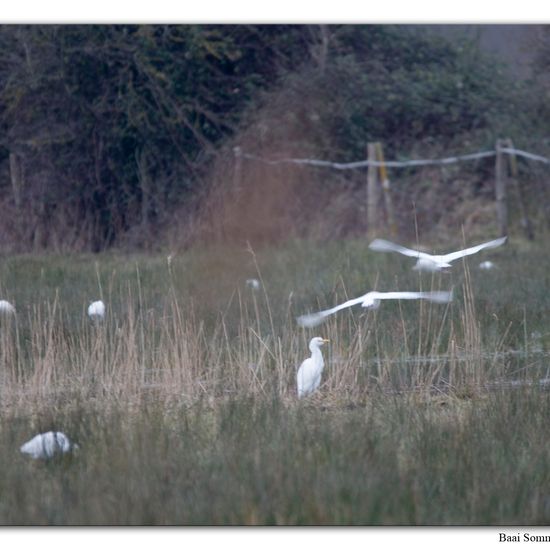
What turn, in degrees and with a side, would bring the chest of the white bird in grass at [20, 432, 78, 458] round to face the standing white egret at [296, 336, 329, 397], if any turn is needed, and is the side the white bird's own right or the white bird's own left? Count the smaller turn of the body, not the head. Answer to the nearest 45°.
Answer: approximately 45° to the white bird's own left

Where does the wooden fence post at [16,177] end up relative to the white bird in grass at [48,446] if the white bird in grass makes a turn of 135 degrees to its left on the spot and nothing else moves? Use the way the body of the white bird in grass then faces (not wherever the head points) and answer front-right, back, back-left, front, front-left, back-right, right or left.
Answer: front-right

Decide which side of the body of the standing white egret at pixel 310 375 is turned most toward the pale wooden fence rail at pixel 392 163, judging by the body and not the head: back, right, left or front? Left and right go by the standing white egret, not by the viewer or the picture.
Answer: left

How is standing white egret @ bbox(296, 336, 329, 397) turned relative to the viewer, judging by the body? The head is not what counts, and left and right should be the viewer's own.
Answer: facing to the right of the viewer

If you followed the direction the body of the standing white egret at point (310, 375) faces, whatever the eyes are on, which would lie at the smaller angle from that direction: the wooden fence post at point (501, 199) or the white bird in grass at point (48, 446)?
the wooden fence post

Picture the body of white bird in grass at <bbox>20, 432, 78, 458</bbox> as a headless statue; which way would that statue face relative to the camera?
to the viewer's right

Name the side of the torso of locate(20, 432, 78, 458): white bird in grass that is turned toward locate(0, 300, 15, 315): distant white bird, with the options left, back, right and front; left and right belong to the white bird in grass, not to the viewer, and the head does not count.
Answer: left

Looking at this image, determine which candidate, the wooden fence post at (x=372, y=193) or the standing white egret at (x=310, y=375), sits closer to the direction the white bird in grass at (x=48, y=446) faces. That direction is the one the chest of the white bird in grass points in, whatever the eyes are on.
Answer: the standing white egret

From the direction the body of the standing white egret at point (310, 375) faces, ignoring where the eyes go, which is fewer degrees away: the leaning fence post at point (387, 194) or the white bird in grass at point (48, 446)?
the leaning fence post

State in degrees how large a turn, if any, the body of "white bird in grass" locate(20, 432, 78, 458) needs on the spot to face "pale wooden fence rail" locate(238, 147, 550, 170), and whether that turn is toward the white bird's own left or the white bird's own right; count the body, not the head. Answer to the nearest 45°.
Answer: approximately 45° to the white bird's own left

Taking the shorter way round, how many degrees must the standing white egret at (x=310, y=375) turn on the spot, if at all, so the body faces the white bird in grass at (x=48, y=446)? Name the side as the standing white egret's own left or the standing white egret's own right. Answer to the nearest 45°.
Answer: approximately 135° to the standing white egret's own right

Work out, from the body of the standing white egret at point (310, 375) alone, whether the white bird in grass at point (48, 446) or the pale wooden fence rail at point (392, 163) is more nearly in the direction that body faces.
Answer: the pale wooden fence rail

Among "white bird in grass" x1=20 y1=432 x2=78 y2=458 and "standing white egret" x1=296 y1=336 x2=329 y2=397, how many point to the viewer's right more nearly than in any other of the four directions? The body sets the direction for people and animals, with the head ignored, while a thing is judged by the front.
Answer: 2

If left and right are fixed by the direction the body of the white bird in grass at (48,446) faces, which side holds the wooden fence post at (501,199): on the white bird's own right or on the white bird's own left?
on the white bird's own left
